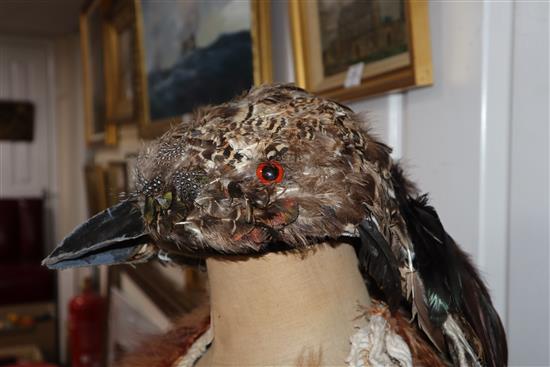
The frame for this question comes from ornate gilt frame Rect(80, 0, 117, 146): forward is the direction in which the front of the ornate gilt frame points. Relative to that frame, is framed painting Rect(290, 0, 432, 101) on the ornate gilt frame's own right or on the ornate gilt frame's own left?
on the ornate gilt frame's own left

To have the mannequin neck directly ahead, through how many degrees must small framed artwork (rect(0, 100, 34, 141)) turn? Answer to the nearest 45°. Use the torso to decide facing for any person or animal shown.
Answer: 0° — it already faces it
